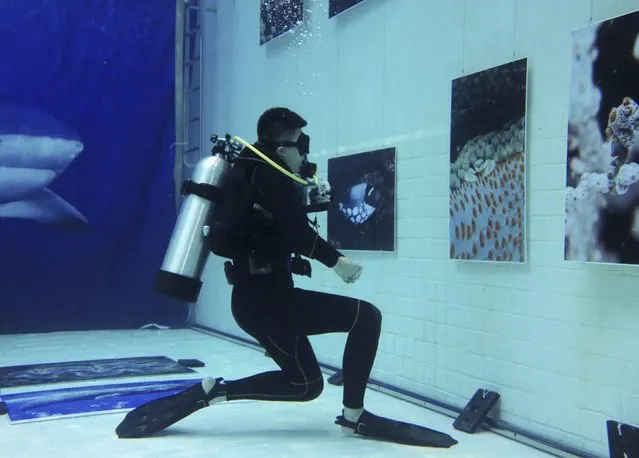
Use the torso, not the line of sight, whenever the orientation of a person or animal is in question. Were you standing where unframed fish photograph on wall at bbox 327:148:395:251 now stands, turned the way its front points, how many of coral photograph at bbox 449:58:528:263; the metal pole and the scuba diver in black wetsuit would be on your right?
1

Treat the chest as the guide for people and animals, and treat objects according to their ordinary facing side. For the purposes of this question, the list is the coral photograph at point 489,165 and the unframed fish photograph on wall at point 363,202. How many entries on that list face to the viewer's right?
0

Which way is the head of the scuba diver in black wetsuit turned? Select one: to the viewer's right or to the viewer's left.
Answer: to the viewer's right

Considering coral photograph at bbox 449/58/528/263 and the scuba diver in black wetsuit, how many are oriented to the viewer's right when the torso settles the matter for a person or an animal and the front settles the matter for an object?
1

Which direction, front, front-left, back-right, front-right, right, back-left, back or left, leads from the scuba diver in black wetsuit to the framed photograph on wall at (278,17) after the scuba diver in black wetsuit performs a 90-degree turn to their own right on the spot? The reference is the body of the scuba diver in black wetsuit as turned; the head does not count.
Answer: back

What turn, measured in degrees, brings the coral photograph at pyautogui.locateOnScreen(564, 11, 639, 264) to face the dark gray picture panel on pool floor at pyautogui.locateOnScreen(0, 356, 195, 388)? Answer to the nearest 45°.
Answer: approximately 45° to its right

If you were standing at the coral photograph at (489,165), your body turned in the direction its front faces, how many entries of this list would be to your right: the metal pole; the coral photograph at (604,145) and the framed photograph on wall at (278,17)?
2

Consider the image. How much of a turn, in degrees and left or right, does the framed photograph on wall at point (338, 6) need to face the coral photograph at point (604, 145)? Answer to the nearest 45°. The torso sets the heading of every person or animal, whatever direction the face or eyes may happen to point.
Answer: approximately 90° to its left

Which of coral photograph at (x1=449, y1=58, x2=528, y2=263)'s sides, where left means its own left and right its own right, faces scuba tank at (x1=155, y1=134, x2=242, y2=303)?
front

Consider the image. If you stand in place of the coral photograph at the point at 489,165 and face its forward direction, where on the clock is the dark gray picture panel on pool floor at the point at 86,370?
The dark gray picture panel on pool floor is roughly at 2 o'clock from the coral photograph.

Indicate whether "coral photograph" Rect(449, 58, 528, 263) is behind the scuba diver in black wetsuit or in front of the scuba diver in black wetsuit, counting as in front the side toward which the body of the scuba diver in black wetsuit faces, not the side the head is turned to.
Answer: in front

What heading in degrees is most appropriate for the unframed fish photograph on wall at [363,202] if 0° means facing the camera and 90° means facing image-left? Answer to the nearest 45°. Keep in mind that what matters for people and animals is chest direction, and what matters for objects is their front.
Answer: approximately 45°

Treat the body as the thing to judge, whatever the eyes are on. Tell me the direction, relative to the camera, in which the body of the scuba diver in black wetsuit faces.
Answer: to the viewer's right
